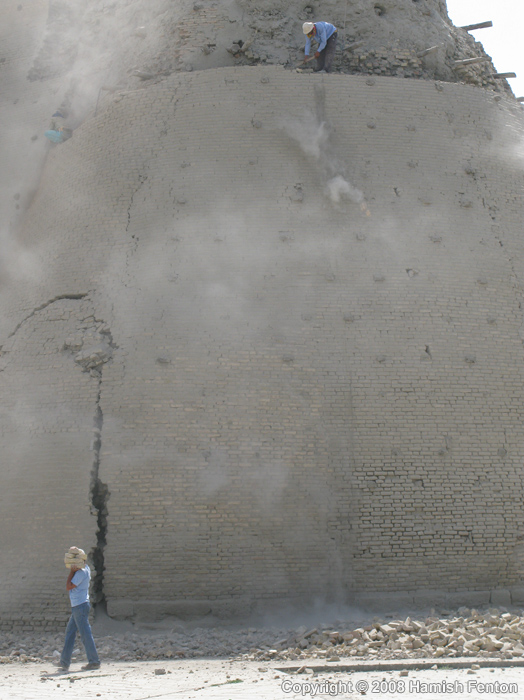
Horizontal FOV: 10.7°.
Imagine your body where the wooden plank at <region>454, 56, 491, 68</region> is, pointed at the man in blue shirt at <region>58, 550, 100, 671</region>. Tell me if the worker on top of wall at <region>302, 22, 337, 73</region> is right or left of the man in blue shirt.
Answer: right

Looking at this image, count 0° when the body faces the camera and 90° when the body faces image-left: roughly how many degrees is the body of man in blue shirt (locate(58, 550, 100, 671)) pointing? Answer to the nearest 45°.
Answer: approximately 90°
